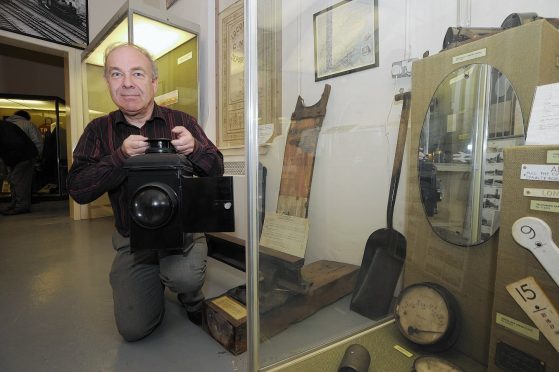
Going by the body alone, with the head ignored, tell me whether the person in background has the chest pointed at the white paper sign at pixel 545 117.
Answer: no

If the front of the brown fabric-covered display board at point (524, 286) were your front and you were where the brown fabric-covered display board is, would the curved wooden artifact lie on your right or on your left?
on your right

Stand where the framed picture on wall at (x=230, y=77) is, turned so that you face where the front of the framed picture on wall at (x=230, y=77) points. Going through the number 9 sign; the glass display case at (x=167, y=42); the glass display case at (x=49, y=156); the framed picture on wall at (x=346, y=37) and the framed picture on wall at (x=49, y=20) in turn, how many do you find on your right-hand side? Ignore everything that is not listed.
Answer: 3

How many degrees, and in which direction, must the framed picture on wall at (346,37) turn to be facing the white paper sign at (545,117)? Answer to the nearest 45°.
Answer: approximately 90° to its left

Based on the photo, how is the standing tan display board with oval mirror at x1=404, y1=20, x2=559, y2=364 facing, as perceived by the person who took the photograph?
facing the viewer and to the left of the viewer

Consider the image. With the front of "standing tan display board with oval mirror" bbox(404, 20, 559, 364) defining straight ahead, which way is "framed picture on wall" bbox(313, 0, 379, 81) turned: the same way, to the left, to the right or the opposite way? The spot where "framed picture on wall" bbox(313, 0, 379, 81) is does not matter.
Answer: the same way

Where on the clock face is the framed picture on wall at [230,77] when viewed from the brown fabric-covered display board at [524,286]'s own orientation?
The framed picture on wall is roughly at 2 o'clock from the brown fabric-covered display board.

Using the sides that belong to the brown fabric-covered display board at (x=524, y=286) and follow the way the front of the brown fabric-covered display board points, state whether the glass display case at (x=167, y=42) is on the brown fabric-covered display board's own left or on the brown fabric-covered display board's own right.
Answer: on the brown fabric-covered display board's own right

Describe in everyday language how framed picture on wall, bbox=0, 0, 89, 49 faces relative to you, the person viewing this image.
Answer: facing the viewer and to the right of the viewer

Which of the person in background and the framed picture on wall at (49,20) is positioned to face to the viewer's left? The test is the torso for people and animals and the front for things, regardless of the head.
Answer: the person in background

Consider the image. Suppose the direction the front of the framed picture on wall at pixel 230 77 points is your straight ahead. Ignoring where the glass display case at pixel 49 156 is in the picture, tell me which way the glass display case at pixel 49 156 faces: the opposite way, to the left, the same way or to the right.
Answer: to the left
